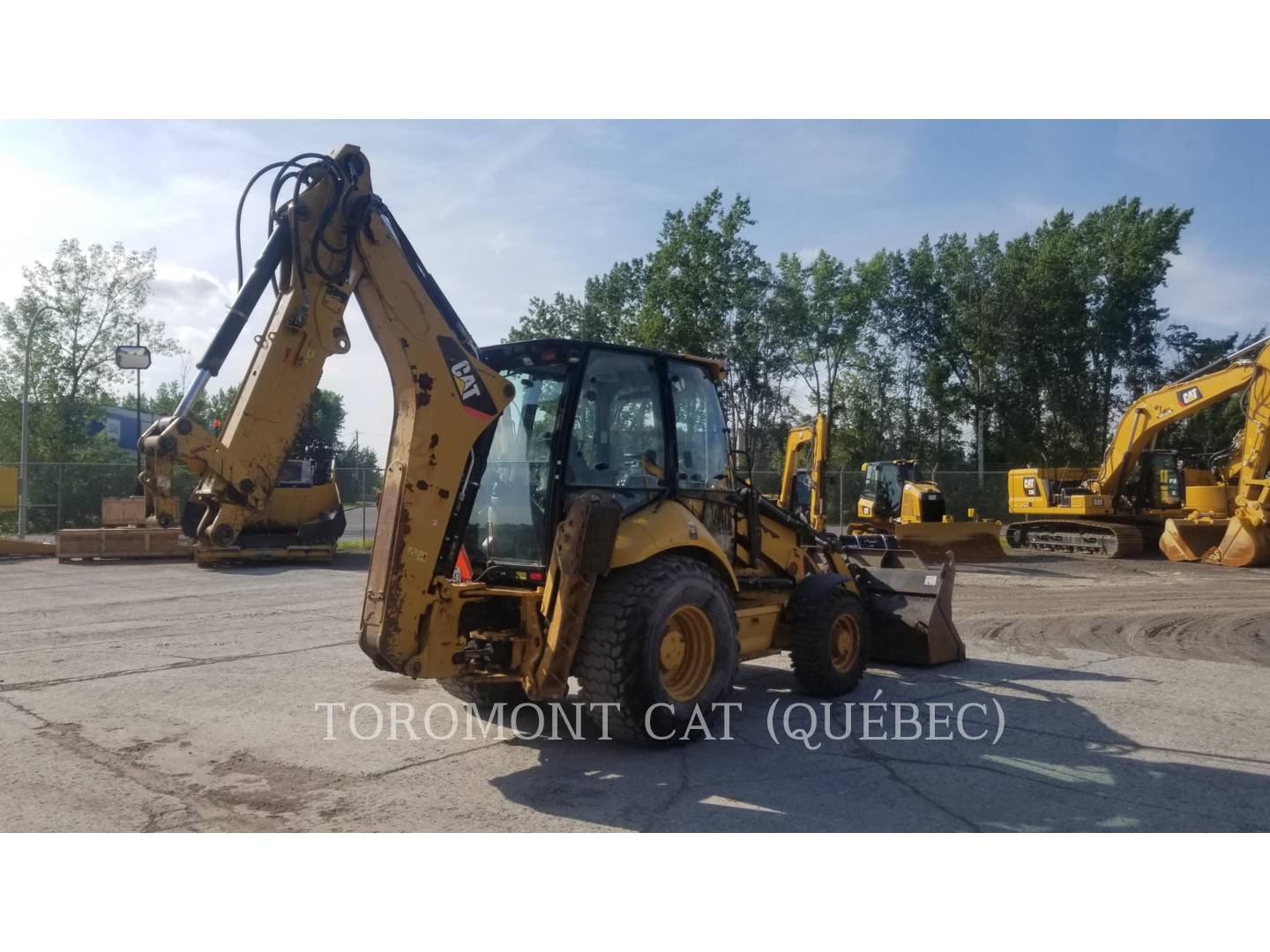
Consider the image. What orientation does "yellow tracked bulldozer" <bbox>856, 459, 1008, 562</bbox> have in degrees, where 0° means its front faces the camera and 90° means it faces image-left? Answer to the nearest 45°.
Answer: approximately 315°

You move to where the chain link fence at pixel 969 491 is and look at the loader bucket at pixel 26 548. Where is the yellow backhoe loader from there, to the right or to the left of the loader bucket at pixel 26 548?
left

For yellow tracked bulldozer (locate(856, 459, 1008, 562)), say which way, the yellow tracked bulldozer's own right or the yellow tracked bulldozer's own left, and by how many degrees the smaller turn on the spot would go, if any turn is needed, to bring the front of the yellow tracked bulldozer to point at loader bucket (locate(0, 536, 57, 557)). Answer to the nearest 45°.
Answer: approximately 135° to the yellow tracked bulldozer's own right

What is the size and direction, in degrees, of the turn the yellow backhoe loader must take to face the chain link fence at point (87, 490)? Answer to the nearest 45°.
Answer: approximately 90° to its left

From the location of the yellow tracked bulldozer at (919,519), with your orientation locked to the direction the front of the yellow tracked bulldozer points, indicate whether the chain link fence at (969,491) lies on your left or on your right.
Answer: on your left

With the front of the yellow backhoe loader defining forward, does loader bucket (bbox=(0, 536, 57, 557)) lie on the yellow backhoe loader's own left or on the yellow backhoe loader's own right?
on the yellow backhoe loader's own left

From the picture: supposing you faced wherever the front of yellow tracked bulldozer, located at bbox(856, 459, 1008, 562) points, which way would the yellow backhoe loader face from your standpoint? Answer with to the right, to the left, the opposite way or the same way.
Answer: to the left

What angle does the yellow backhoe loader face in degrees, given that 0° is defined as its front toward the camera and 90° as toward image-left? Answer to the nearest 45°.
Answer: approximately 225°

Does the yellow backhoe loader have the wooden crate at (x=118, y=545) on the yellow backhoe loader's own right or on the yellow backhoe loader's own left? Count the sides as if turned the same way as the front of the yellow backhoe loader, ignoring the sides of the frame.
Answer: on the yellow backhoe loader's own left
